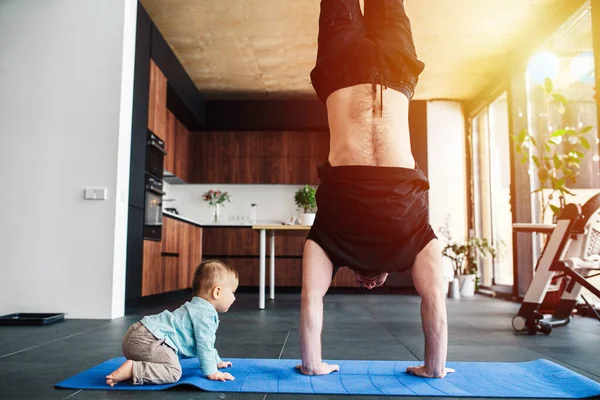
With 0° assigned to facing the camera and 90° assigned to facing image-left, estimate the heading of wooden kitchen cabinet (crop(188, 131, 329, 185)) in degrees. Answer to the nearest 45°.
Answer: approximately 0°

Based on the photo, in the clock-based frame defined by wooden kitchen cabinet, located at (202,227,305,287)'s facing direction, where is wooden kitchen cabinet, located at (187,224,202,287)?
wooden kitchen cabinet, located at (187,224,202,287) is roughly at 2 o'clock from wooden kitchen cabinet, located at (202,227,305,287).

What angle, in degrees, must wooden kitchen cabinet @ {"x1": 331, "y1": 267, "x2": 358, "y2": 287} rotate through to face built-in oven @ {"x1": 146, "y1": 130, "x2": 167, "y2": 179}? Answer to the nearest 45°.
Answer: approximately 45° to its right

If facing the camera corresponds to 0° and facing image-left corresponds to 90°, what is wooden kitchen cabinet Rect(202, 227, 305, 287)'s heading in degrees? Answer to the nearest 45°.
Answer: approximately 0°
